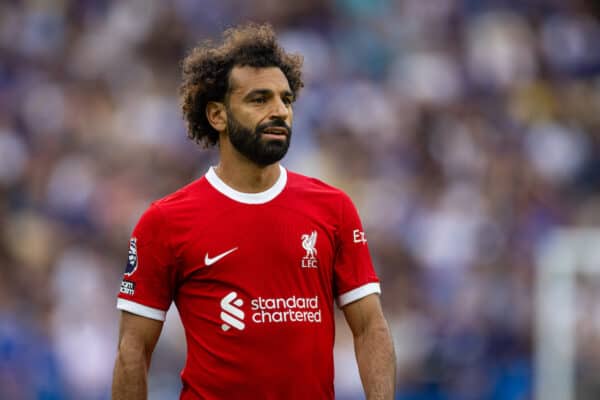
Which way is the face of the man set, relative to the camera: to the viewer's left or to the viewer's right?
to the viewer's right

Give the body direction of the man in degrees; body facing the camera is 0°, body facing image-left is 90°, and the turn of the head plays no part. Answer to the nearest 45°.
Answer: approximately 0°
